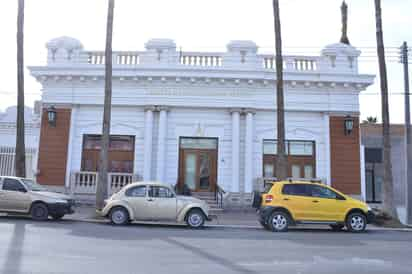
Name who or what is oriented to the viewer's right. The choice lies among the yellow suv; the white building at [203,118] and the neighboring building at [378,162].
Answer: the yellow suv

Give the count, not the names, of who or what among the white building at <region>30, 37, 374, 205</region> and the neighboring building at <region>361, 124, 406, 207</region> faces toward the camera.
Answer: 2

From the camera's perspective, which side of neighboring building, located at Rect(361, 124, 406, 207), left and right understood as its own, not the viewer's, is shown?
front

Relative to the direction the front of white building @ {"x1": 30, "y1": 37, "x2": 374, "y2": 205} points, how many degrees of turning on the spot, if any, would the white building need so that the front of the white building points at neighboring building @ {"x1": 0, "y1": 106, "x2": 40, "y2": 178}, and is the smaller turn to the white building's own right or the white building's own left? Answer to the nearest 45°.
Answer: approximately 90° to the white building's own right

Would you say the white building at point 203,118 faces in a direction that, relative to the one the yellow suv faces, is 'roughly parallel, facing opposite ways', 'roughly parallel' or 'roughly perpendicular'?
roughly perpendicular

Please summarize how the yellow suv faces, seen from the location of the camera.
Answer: facing to the right of the viewer

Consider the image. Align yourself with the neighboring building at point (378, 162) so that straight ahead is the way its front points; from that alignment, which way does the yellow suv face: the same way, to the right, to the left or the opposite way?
to the left

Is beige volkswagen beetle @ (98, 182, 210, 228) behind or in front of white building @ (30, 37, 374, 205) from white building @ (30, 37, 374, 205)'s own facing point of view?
in front

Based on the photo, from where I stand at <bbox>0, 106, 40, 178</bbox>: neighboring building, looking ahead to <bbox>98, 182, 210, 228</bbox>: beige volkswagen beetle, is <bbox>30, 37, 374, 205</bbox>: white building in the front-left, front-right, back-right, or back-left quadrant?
front-left

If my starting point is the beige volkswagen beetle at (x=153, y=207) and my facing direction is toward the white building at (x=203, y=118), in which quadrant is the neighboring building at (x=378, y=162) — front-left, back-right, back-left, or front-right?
front-right

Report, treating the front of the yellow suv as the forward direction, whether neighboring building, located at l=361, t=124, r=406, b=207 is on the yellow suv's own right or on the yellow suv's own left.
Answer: on the yellow suv's own left

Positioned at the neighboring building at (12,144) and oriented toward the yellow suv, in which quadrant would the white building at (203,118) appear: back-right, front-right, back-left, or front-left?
front-left

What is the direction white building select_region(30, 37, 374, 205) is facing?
toward the camera
